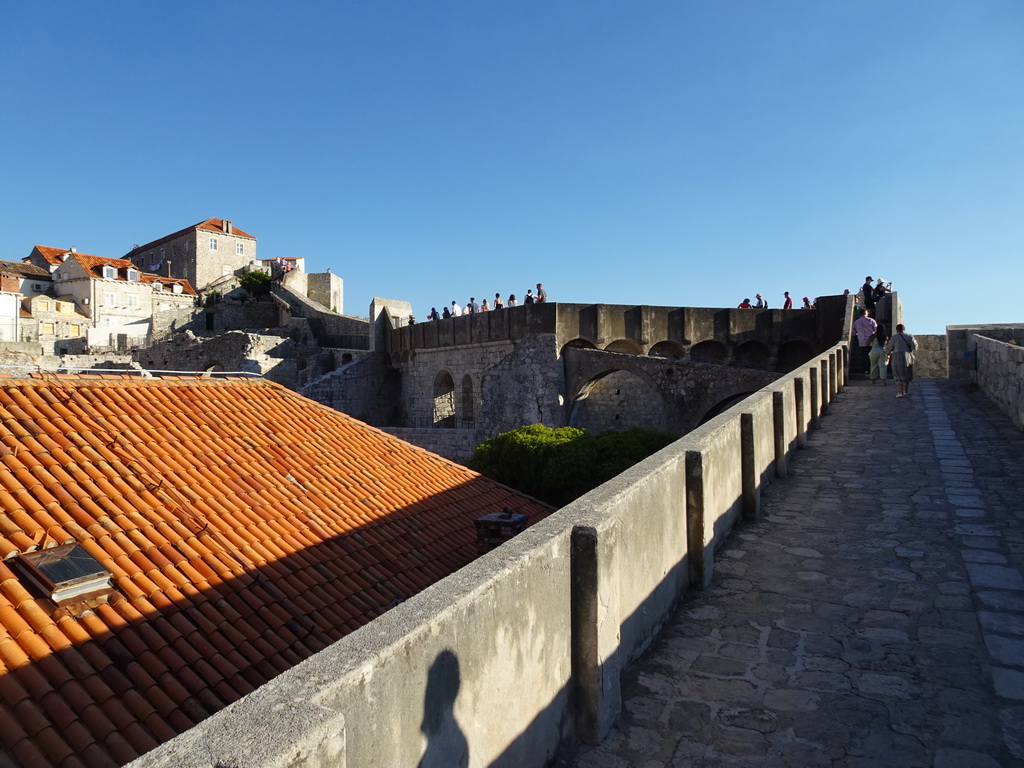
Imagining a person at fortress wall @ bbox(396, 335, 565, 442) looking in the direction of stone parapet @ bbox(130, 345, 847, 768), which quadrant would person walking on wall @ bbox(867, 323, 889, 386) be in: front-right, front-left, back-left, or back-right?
front-left

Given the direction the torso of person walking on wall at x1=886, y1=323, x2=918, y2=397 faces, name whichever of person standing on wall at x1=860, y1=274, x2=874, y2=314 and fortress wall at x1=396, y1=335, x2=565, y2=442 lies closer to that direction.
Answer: the person standing on wall

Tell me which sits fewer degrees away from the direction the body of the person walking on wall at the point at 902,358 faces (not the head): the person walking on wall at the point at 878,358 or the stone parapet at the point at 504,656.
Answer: the person walking on wall

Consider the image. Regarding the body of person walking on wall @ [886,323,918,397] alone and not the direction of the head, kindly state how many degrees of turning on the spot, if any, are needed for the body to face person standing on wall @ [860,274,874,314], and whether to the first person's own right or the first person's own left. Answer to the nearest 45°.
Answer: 0° — they already face them

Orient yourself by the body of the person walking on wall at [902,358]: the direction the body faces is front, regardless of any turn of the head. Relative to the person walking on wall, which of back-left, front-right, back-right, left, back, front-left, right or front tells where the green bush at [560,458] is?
left

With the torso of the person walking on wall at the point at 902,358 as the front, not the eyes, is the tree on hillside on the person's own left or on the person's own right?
on the person's own left

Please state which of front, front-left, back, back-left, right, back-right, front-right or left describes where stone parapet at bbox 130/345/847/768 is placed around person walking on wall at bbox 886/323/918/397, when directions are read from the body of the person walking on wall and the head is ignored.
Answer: back

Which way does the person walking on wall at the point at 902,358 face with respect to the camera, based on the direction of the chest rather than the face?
away from the camera

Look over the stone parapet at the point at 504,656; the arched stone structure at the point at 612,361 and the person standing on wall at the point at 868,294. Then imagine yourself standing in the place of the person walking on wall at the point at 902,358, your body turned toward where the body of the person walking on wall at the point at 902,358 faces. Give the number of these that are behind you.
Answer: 1

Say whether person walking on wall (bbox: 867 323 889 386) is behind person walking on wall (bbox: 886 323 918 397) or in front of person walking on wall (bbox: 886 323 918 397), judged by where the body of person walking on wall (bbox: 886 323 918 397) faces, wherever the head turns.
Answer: in front

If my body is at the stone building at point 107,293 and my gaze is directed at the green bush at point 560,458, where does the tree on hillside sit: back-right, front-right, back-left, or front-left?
front-left
